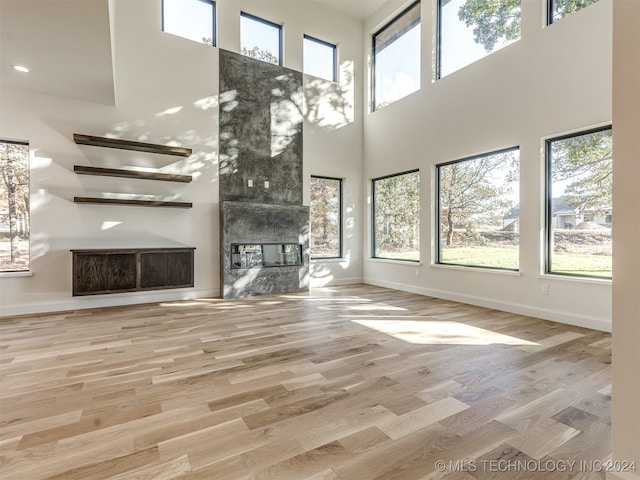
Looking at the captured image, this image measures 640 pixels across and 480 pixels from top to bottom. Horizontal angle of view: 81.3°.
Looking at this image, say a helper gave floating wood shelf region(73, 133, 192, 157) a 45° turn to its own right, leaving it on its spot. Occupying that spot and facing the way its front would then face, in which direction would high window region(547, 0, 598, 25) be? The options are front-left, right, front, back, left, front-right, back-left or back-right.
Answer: left

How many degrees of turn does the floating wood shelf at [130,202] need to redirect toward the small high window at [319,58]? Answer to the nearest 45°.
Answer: approximately 90° to its left

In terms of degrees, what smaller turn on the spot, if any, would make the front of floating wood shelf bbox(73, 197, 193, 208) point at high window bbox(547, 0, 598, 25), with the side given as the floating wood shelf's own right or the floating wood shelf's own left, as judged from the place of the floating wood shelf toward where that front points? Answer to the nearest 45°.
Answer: approximately 45° to the floating wood shelf's own left

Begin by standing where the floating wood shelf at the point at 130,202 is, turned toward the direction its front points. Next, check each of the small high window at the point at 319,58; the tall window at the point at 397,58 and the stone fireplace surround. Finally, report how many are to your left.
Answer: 3

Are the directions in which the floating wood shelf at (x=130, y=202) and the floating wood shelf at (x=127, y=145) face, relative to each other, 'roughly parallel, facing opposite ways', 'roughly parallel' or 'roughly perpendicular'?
roughly parallel

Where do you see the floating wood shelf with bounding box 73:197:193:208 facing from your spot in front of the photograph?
facing the viewer

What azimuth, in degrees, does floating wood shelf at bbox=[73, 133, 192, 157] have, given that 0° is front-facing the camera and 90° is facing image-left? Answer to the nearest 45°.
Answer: approximately 0°

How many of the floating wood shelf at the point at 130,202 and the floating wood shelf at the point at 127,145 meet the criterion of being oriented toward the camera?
2

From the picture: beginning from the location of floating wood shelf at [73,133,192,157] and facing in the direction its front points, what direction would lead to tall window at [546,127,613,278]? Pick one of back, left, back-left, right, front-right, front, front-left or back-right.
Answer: front-left

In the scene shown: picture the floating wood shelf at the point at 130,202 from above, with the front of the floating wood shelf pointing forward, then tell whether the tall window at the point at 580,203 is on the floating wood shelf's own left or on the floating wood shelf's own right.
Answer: on the floating wood shelf's own left
